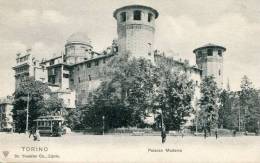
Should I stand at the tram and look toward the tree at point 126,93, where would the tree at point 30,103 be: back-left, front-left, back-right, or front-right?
front-left
